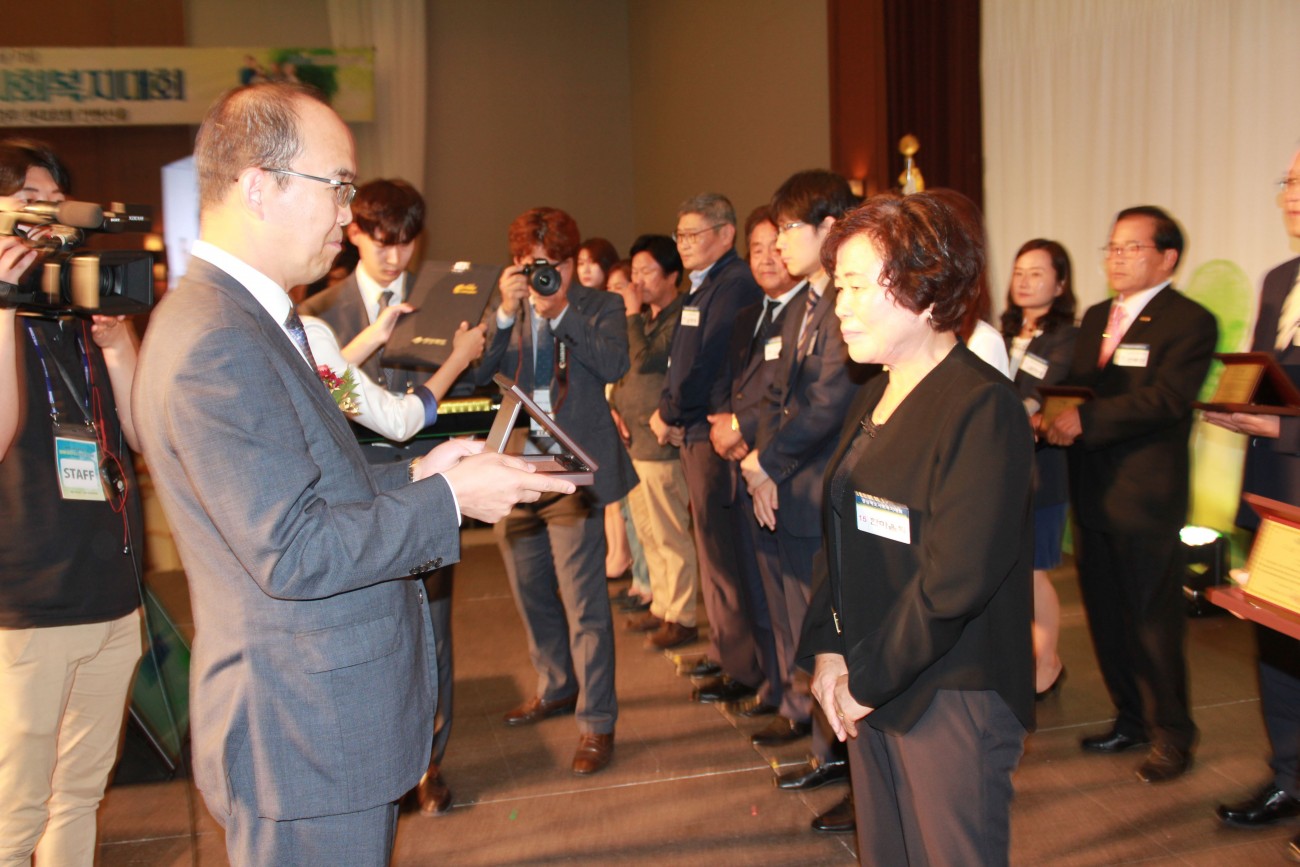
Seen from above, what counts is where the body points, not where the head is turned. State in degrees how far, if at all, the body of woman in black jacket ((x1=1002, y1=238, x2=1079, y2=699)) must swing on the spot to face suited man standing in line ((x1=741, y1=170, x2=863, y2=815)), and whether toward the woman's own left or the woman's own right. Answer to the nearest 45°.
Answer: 0° — they already face them

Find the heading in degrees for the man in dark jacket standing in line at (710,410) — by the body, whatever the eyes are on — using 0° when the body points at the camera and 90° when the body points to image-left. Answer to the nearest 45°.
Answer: approximately 45°

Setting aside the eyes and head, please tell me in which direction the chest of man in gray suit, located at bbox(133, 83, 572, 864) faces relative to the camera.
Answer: to the viewer's right

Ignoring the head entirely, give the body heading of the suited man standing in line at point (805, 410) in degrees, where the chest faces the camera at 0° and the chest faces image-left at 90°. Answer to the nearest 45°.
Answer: approximately 45°

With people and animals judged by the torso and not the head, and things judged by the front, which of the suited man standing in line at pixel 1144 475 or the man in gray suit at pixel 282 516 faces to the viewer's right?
the man in gray suit

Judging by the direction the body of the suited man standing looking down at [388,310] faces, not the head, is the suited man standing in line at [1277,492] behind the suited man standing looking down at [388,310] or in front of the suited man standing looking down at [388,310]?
in front

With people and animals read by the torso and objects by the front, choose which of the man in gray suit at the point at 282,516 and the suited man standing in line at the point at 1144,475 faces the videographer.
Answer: the suited man standing in line

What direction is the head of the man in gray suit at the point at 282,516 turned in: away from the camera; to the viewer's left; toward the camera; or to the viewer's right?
to the viewer's right

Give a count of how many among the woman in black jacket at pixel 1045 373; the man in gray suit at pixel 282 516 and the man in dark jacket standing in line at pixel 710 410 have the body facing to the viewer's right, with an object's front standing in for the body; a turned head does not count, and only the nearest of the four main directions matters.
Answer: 1

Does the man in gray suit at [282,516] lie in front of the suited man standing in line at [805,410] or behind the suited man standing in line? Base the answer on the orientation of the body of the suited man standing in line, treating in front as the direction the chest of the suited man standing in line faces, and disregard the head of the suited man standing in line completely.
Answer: in front

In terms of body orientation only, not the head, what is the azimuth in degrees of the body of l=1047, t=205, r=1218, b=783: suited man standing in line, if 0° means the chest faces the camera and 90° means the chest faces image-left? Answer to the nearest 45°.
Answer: approximately 45°

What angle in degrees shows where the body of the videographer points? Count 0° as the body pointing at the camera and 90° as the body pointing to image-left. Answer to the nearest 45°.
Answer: approximately 315°

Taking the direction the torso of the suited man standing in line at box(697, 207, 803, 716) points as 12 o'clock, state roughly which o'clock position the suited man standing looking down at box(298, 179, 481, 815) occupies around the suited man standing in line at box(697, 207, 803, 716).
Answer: the suited man standing looking down at box(298, 179, 481, 815) is roughly at 12 o'clock from the suited man standing in line at box(697, 207, 803, 716).

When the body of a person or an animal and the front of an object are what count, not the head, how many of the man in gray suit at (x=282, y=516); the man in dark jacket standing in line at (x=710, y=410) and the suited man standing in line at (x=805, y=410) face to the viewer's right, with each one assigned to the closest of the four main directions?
1
